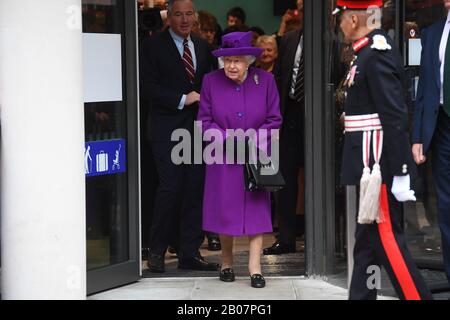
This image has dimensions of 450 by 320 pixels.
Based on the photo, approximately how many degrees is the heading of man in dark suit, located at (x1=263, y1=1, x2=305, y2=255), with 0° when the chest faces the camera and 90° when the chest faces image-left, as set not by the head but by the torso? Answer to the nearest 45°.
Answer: approximately 45°

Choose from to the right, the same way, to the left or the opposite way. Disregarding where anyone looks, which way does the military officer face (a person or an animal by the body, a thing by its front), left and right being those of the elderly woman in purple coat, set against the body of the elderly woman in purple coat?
to the right

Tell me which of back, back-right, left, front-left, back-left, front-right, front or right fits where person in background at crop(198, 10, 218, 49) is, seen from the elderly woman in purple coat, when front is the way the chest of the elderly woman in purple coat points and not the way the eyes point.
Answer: back

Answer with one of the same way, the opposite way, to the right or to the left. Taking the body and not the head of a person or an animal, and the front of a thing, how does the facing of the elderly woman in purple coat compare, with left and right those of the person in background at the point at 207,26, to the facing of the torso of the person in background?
the same way

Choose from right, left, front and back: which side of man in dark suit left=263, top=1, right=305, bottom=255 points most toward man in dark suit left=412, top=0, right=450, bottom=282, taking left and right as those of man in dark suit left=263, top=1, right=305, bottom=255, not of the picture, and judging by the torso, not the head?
left

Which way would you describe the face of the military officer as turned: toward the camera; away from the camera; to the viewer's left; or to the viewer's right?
to the viewer's left

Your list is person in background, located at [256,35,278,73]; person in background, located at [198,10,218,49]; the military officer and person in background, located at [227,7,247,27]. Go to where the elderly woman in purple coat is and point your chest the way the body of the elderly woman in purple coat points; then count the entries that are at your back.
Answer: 3

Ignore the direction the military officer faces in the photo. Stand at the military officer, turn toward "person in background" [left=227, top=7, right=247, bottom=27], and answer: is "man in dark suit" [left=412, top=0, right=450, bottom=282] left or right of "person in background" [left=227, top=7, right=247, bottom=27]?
right

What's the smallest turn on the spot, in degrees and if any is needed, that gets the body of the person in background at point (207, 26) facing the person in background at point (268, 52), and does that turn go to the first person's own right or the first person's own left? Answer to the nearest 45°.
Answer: approximately 45° to the first person's own left

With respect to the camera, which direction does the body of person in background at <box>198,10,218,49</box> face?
toward the camera

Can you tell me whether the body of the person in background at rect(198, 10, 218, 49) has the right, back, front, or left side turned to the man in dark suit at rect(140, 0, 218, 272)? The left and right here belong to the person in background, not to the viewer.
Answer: front

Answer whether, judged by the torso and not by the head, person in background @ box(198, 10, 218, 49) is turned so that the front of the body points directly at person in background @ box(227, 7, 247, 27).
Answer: no

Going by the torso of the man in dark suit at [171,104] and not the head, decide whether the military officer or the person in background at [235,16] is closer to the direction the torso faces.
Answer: the military officer
